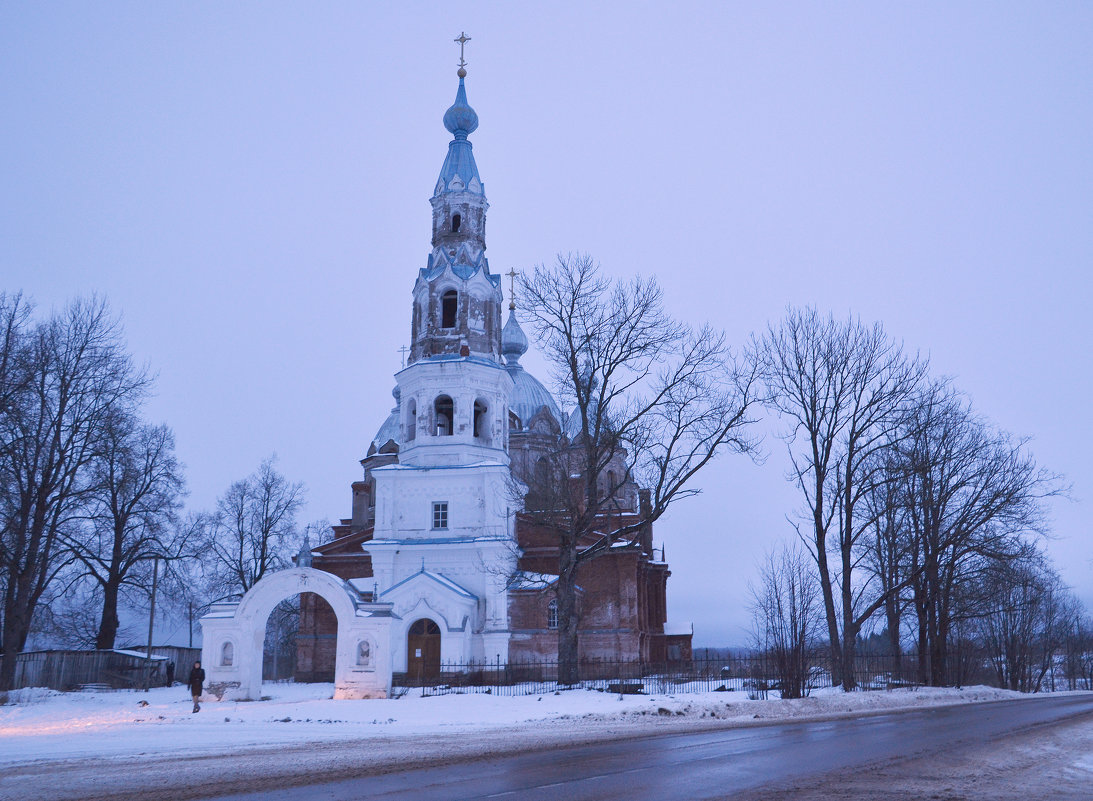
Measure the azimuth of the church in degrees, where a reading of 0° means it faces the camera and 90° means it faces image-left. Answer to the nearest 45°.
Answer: approximately 0°

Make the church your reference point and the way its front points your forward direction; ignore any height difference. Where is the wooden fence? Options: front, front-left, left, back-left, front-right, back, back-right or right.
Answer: right

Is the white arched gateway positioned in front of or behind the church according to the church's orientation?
in front

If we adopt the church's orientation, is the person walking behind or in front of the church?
in front

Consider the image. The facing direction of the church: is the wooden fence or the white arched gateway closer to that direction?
the white arched gateway

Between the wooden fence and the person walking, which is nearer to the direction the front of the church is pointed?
the person walking
